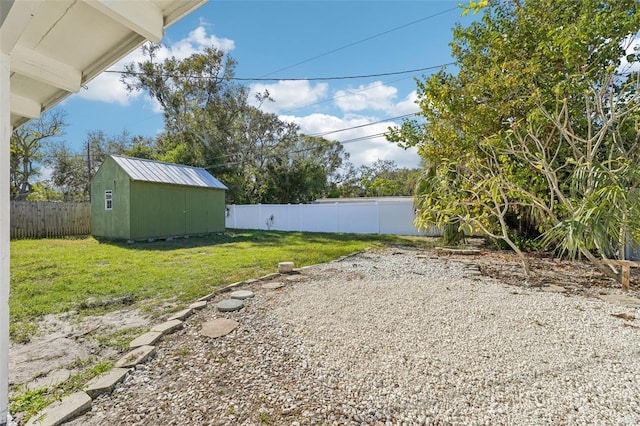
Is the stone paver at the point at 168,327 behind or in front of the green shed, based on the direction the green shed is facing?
in front

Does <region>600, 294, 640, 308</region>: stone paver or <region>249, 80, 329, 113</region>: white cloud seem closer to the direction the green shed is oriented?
the stone paver

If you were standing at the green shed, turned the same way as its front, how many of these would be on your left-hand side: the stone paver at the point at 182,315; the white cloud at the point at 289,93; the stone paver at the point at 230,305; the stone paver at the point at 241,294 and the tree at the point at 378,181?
2

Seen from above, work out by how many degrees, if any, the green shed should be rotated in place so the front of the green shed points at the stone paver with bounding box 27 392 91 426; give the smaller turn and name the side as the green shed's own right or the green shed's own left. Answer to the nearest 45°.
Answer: approximately 45° to the green shed's own right

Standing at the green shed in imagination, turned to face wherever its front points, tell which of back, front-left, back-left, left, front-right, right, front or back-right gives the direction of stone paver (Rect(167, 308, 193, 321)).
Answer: front-right

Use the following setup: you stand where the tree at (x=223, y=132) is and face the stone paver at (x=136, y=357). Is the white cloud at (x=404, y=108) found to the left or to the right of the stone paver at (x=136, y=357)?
left

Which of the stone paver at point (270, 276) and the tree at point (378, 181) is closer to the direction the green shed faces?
the stone paver

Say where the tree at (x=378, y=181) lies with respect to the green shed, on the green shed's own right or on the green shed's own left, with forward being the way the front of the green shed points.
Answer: on the green shed's own left

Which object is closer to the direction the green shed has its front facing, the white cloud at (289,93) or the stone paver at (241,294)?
the stone paver

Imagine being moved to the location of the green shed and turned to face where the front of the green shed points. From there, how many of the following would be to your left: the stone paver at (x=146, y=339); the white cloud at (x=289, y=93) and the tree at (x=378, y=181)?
2

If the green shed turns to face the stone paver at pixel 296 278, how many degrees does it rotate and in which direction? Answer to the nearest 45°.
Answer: approximately 45° to its right

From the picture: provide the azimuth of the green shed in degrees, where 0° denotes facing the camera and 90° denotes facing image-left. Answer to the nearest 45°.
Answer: approximately 315°

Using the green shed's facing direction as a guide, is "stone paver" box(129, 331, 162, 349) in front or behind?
in front

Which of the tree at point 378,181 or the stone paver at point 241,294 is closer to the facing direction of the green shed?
the stone paver
